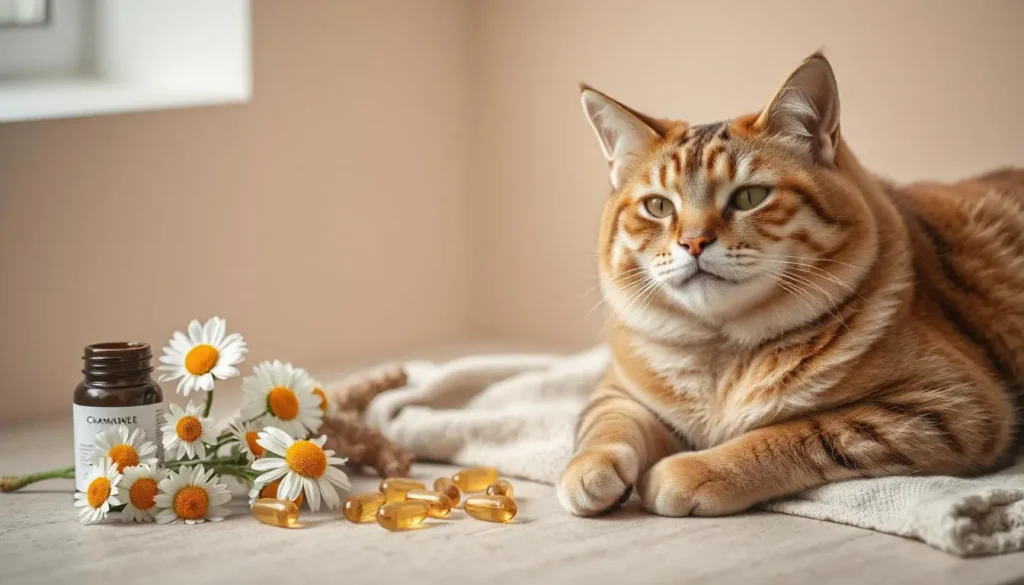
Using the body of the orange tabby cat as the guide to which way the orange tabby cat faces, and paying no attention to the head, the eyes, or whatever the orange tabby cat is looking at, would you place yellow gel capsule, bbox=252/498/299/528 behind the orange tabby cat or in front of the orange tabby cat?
in front

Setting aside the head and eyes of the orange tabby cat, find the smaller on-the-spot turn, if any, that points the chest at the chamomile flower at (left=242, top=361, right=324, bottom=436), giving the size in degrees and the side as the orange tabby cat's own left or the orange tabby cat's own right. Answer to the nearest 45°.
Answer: approximately 45° to the orange tabby cat's own right

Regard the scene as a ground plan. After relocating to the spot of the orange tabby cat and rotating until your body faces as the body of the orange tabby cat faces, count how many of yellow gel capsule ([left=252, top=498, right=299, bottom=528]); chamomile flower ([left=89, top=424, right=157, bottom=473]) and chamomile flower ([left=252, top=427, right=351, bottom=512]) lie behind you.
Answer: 0

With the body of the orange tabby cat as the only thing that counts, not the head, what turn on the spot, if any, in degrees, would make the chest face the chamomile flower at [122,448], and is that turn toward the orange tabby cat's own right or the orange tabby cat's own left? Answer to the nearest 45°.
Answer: approximately 45° to the orange tabby cat's own right

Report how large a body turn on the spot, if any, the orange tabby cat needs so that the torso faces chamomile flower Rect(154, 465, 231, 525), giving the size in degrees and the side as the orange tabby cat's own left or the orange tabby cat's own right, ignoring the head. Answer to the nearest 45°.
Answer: approximately 45° to the orange tabby cat's own right

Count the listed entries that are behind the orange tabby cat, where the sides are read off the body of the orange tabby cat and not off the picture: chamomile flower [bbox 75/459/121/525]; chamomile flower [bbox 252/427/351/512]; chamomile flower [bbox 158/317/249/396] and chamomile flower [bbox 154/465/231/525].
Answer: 0

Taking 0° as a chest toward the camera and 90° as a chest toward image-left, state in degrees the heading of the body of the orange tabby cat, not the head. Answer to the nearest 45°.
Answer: approximately 45°

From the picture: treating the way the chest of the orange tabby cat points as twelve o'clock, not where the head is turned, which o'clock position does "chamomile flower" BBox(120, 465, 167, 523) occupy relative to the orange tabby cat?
The chamomile flower is roughly at 1 o'clock from the orange tabby cat.

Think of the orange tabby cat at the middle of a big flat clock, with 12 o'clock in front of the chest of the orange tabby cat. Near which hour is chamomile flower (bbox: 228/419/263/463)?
The chamomile flower is roughly at 1 o'clock from the orange tabby cat.
